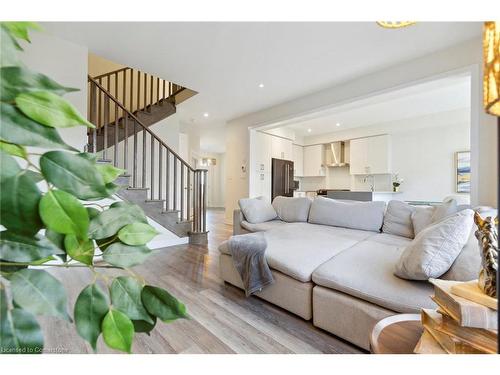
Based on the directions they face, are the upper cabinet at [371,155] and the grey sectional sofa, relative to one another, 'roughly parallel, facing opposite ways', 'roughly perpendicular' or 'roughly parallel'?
roughly parallel

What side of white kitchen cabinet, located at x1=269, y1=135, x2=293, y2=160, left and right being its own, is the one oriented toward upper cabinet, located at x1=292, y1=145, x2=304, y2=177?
left

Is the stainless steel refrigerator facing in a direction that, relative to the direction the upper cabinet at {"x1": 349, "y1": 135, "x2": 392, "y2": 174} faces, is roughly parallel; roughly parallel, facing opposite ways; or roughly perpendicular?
roughly perpendicular

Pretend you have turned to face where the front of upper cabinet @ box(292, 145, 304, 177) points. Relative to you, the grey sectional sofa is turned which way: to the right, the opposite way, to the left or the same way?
to the right

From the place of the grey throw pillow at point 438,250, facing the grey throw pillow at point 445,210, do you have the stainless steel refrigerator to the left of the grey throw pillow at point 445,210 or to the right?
left

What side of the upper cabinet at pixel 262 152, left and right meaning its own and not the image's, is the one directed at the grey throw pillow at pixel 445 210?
front

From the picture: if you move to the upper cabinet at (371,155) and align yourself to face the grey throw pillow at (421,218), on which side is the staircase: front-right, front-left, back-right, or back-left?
front-right

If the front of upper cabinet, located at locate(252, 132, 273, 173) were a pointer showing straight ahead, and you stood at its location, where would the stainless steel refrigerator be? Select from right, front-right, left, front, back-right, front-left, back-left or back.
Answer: left

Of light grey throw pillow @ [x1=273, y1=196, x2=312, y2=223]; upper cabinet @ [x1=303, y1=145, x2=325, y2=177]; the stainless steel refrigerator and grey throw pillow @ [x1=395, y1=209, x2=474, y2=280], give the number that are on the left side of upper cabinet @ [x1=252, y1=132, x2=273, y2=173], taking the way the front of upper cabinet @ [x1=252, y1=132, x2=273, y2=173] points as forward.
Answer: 2

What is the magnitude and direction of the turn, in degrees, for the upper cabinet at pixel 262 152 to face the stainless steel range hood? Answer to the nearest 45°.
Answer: approximately 90° to its left

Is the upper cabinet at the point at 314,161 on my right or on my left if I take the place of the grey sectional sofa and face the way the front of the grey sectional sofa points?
on my right

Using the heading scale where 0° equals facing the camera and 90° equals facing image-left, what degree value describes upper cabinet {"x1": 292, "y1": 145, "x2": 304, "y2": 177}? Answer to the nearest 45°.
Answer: approximately 315°

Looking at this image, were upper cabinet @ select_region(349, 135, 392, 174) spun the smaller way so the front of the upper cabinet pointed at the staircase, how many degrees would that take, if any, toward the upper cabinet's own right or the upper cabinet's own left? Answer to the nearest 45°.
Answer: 0° — it already faces it

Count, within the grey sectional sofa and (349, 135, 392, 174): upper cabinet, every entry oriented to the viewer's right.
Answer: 0

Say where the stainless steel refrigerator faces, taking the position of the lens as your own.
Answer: facing the viewer and to the right of the viewer

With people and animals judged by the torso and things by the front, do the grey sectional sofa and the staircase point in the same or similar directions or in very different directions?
very different directions

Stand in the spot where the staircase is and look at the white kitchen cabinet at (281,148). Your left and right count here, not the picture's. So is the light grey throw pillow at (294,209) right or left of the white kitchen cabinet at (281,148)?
right
